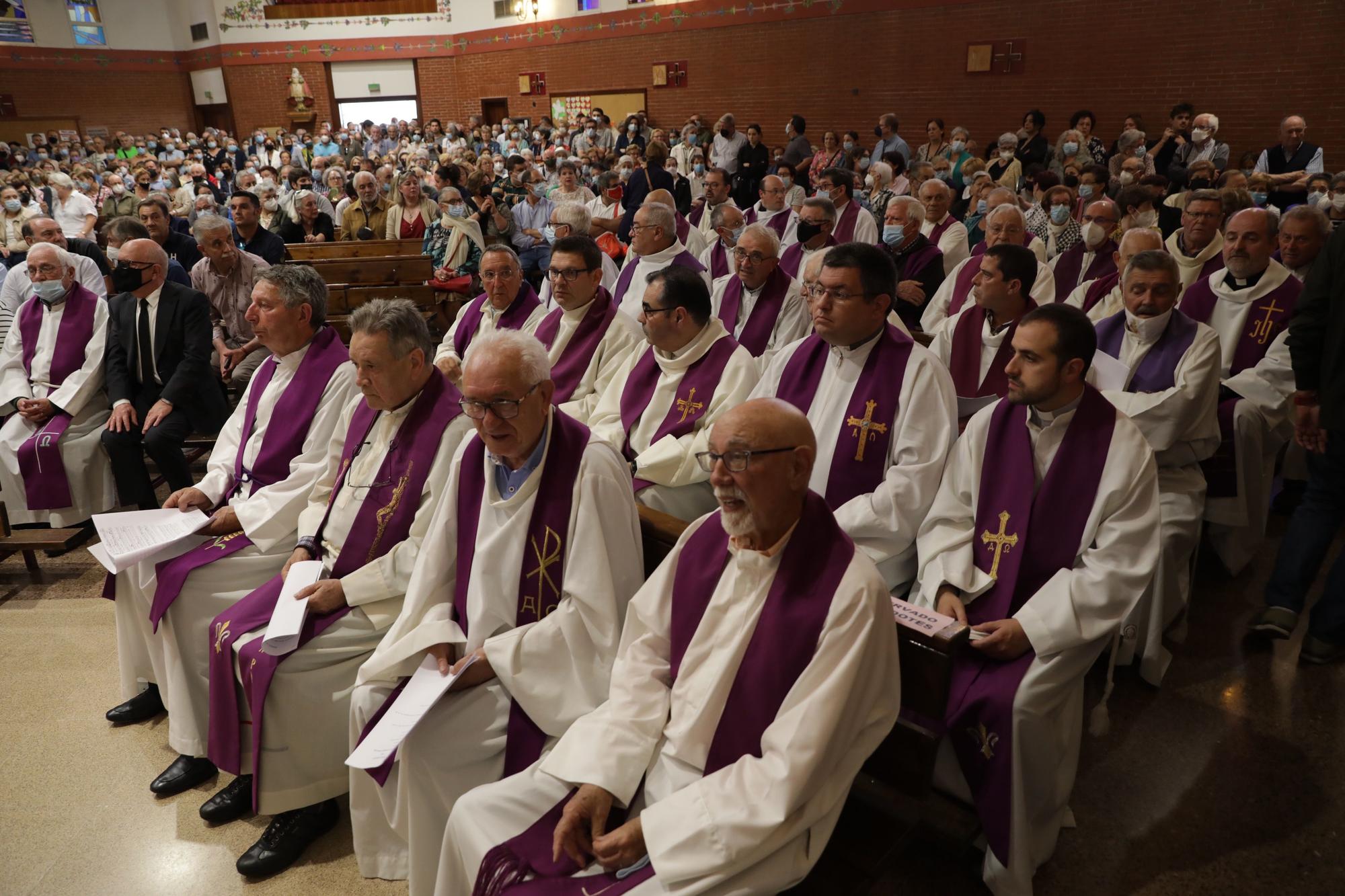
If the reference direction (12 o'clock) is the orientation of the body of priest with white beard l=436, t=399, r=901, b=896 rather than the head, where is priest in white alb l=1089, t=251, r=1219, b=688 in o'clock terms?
The priest in white alb is roughly at 6 o'clock from the priest with white beard.

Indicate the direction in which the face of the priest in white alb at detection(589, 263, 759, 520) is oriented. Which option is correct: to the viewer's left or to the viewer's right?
to the viewer's left

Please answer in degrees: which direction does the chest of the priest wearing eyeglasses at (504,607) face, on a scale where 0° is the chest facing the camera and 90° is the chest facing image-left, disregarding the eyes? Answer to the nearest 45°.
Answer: approximately 45°

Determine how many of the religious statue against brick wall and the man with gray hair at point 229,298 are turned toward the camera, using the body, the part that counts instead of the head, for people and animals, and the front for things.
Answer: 2

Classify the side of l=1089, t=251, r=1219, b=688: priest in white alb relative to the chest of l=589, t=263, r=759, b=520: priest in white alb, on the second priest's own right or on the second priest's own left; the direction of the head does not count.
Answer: on the second priest's own left

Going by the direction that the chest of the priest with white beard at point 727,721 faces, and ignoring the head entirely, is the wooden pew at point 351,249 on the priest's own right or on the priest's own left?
on the priest's own right

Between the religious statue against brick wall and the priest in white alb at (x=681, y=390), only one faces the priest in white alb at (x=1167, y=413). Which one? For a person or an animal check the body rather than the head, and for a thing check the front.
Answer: the religious statue against brick wall

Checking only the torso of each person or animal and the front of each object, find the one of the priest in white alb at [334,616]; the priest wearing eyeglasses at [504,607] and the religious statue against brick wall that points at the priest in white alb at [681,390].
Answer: the religious statue against brick wall

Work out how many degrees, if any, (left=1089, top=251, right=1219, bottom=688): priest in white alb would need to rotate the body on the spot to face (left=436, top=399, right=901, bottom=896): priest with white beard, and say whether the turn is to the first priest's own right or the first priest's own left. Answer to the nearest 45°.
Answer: approximately 45° to the first priest's own left

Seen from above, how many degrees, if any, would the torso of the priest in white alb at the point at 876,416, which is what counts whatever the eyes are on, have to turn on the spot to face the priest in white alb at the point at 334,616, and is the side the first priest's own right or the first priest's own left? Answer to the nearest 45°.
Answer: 0° — they already face them

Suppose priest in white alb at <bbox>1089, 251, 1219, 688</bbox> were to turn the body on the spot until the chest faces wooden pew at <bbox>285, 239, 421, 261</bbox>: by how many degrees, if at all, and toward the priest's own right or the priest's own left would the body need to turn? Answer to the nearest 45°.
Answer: approximately 45° to the priest's own right

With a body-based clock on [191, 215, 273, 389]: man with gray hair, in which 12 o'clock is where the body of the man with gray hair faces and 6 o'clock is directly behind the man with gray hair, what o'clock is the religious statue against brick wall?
The religious statue against brick wall is roughly at 6 o'clock from the man with gray hair.
